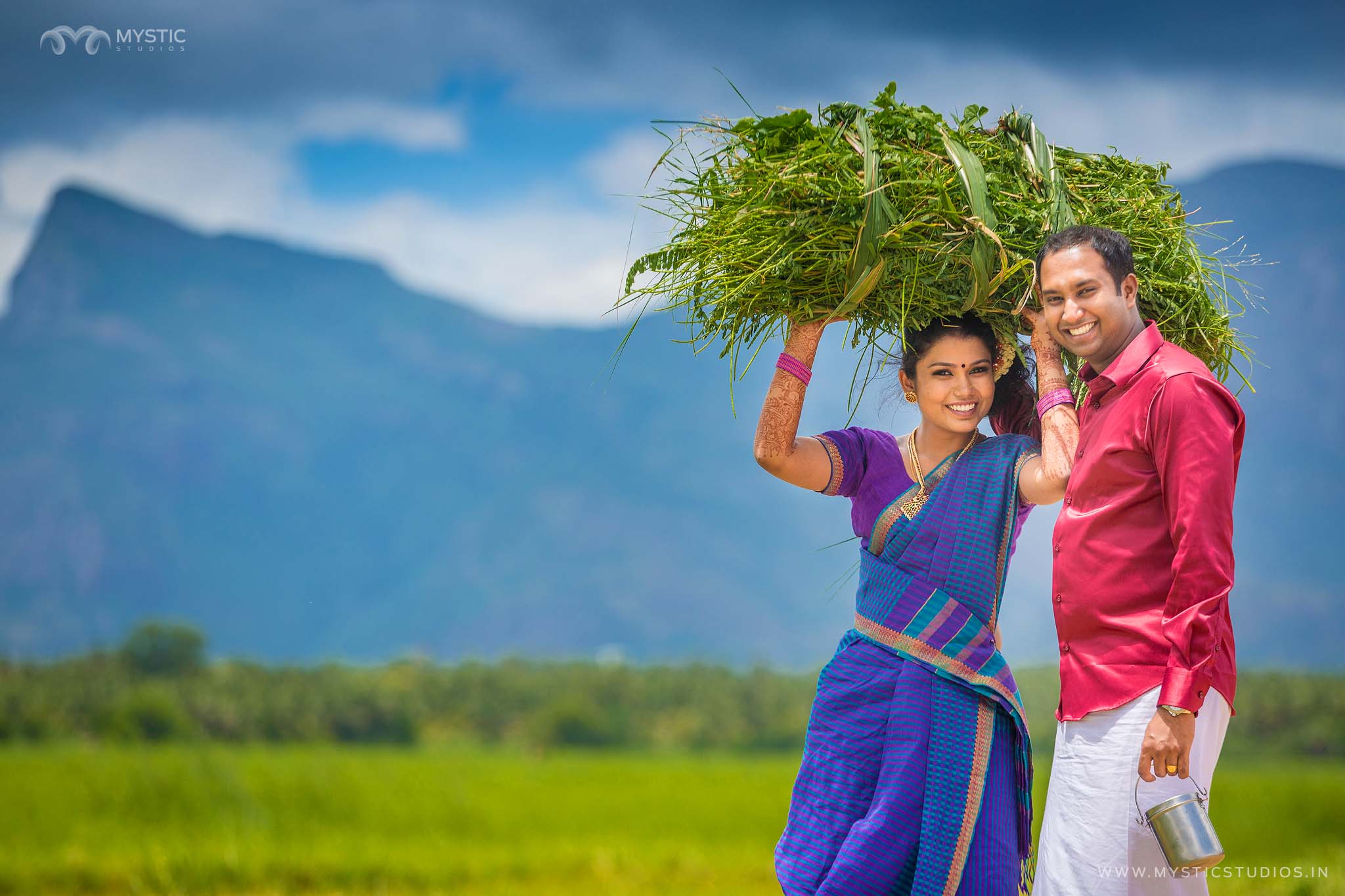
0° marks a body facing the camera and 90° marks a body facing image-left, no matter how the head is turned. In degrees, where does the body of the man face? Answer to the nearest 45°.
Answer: approximately 45°

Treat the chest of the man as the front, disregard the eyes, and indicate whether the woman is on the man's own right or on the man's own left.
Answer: on the man's own right

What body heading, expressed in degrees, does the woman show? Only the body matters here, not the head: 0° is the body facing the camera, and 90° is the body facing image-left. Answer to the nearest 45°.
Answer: approximately 0°

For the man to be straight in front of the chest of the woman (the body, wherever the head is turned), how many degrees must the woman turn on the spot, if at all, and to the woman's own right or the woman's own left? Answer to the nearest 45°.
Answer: approximately 45° to the woman's own left
